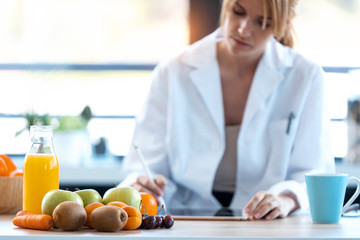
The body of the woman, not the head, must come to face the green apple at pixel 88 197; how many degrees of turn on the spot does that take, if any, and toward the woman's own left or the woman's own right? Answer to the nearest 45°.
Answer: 0° — they already face it

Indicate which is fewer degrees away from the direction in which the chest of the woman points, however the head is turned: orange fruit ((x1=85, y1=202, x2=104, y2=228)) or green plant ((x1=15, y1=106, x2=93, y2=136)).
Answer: the orange fruit

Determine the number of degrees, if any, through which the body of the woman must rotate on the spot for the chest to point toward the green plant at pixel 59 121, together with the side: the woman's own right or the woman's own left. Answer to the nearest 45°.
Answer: approximately 135° to the woman's own right

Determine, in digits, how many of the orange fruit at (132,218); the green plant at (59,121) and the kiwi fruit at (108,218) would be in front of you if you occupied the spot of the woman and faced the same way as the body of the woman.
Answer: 2

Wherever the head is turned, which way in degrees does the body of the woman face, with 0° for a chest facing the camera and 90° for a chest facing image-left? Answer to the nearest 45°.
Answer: approximately 0°

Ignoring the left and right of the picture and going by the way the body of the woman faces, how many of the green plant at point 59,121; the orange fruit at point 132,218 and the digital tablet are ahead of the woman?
2

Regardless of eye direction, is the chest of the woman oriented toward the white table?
yes
